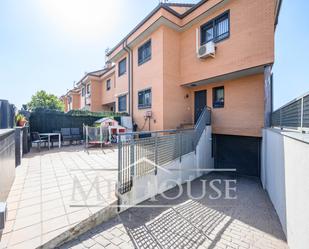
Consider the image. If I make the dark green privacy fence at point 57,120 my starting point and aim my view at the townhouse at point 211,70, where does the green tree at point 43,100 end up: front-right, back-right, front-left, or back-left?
back-left

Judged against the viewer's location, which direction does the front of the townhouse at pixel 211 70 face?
facing the viewer and to the left of the viewer

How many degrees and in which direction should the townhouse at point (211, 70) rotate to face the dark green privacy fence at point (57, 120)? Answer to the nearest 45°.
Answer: approximately 45° to its right

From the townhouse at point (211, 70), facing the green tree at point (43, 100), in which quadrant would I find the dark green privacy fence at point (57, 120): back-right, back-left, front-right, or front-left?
front-left

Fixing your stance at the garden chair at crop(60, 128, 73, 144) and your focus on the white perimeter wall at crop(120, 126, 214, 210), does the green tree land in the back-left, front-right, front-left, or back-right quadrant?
back-left

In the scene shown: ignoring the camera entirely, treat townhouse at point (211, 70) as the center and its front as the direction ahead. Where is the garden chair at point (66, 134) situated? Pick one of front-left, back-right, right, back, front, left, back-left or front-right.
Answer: front-right

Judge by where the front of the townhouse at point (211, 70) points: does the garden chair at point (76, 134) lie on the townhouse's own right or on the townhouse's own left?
on the townhouse's own right

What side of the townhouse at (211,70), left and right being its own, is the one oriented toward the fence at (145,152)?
front

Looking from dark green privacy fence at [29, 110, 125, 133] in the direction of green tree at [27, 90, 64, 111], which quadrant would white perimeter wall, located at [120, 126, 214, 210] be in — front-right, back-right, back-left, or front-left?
back-right
